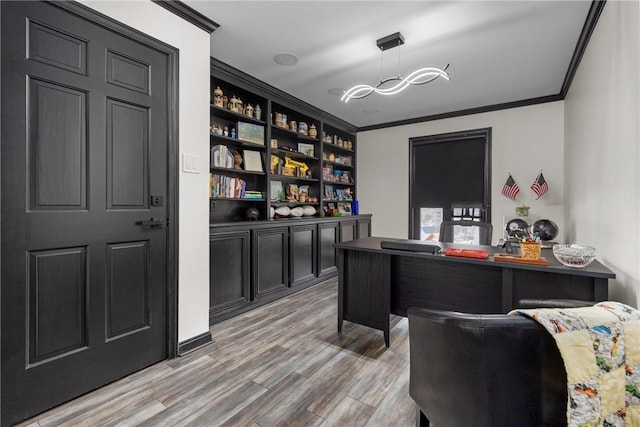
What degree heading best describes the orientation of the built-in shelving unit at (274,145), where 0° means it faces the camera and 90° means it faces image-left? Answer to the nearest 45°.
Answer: approximately 315°

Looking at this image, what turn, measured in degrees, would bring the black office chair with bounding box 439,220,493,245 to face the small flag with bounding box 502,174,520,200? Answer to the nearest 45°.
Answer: approximately 180°

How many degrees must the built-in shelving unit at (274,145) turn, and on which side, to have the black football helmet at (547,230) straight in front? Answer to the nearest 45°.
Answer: approximately 45° to its left

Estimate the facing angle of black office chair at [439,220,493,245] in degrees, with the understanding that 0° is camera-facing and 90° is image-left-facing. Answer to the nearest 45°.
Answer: approximately 0°

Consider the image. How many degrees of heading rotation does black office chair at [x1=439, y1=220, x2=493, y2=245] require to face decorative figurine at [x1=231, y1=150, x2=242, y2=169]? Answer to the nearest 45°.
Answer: approximately 90° to its right

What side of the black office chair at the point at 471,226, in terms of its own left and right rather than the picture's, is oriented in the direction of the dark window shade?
back

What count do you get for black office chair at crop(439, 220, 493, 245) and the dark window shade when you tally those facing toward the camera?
2

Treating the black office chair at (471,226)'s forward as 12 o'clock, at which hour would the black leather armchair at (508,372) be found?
the black leather armchair at (508,372) is roughly at 12 o'clock from the black office chair at (471,226).

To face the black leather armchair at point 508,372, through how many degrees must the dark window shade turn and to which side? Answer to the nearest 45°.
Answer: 0° — it already faces it
